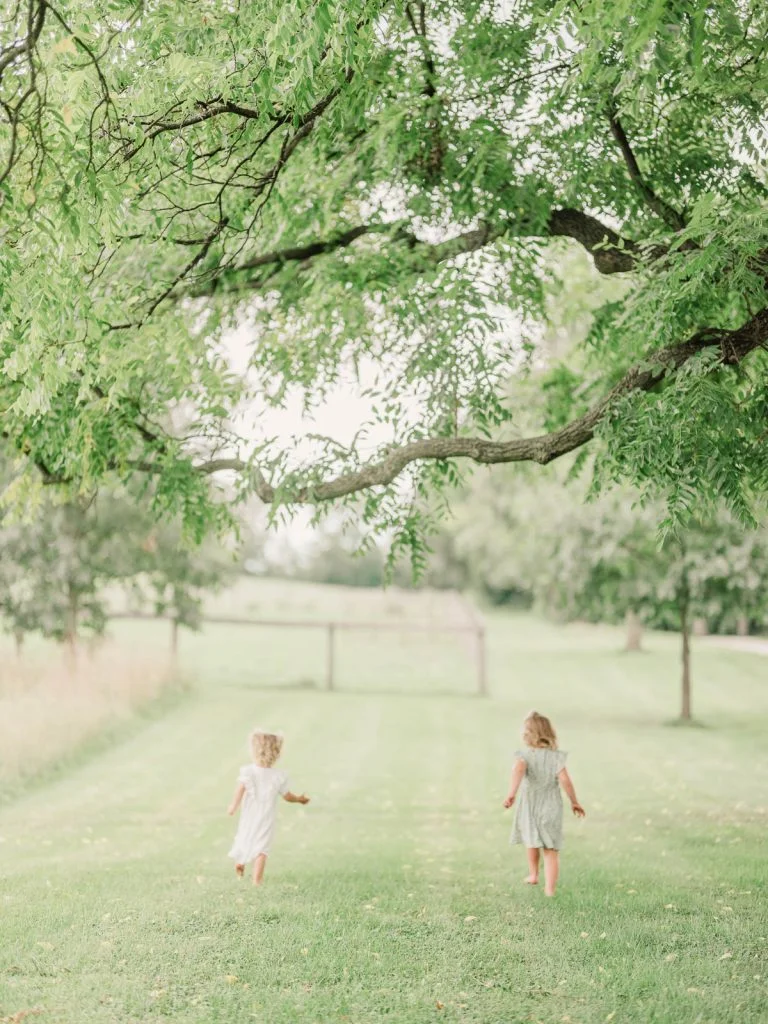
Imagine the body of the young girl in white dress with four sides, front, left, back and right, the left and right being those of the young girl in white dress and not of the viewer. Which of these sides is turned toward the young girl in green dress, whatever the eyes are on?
right

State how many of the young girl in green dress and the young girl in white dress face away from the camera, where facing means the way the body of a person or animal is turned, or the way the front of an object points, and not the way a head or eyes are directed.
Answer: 2

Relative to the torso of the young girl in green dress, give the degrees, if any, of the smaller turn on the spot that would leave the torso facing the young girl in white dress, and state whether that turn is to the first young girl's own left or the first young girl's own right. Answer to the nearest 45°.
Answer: approximately 90° to the first young girl's own left

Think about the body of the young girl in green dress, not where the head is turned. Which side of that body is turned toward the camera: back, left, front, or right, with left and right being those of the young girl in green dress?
back

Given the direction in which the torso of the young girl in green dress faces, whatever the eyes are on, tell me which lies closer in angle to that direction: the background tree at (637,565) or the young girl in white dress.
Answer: the background tree

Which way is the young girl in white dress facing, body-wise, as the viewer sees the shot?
away from the camera

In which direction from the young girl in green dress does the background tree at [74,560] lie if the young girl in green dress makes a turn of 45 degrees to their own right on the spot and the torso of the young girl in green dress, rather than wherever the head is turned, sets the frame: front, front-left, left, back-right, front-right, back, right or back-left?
left

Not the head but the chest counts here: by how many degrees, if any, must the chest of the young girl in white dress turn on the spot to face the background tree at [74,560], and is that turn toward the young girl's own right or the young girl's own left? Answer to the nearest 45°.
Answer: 0° — they already face it

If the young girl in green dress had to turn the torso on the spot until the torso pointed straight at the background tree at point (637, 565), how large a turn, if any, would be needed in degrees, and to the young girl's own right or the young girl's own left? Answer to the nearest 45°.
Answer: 0° — they already face it

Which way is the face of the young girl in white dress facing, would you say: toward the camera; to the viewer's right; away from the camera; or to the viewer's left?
away from the camera
